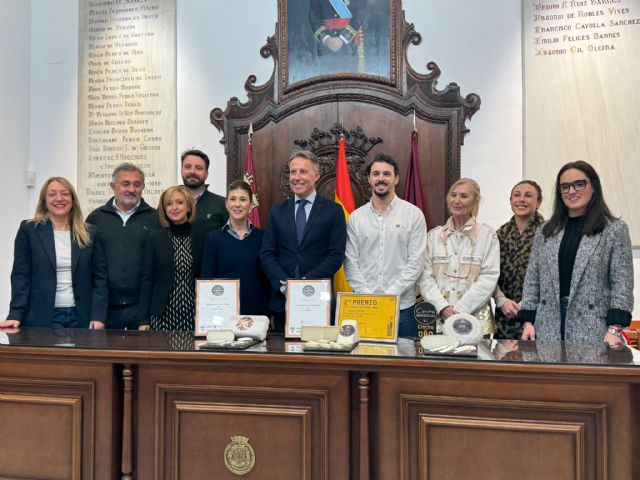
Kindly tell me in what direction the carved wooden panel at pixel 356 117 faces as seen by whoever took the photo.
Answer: facing the viewer

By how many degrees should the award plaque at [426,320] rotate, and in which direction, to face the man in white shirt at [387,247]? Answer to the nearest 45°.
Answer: approximately 180°

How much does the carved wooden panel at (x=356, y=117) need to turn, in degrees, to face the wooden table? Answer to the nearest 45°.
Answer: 0° — it already faces it

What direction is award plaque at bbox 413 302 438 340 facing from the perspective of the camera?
toward the camera

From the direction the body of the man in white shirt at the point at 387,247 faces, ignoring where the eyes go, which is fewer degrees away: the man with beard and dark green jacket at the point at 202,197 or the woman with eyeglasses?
the woman with eyeglasses

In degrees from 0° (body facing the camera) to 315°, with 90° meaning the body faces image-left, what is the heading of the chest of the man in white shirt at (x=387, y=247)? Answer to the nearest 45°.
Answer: approximately 0°

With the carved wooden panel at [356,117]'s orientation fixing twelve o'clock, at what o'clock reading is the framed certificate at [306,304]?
The framed certificate is roughly at 12 o'clock from the carved wooden panel.

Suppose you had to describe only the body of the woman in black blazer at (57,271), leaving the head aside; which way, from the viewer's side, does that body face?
toward the camera

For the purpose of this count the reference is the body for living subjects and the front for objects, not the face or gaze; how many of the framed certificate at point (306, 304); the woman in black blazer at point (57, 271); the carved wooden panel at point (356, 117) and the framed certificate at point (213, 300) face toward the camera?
4

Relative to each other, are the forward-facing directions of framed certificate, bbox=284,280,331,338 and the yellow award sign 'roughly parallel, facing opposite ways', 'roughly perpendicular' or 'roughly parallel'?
roughly parallel

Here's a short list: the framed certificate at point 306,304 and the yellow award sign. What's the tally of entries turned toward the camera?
2

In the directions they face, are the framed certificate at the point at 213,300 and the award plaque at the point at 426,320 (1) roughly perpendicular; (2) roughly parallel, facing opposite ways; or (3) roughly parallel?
roughly parallel

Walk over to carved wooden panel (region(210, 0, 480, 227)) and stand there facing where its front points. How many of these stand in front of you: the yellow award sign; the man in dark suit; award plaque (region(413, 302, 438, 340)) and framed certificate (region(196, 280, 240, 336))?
4

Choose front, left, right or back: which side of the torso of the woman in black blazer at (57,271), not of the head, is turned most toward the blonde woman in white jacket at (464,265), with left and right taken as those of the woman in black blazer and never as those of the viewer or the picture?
left
